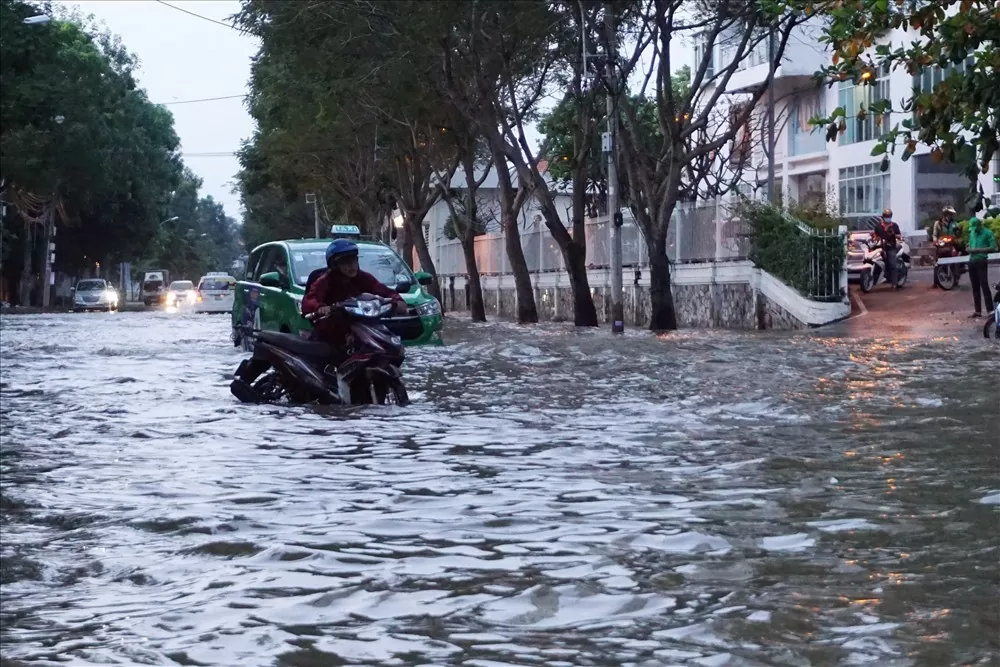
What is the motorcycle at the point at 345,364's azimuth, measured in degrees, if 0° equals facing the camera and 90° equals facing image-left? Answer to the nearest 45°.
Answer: approximately 315°

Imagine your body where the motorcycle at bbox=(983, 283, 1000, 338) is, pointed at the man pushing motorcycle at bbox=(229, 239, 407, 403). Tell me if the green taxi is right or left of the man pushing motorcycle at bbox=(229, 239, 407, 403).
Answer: right

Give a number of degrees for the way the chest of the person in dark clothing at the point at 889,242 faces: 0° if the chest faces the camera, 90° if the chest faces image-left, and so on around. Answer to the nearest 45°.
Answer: approximately 0°

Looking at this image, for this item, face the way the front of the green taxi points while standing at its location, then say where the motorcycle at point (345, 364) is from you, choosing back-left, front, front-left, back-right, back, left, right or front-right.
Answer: front-right

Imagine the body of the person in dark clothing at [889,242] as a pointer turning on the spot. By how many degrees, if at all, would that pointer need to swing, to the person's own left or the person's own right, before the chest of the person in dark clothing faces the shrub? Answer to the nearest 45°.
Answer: approximately 45° to the person's own right

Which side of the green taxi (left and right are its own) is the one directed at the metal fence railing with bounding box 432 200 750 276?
left

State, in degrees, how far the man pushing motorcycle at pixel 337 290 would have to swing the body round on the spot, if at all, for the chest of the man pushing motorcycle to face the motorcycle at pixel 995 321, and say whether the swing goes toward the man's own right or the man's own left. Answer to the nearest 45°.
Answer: approximately 90° to the man's own left

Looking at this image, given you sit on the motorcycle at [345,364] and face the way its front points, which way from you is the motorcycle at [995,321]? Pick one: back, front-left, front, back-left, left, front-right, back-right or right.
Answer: left

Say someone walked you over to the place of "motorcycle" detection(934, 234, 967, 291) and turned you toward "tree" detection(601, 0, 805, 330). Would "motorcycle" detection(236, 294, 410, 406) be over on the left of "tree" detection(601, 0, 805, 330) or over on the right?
left

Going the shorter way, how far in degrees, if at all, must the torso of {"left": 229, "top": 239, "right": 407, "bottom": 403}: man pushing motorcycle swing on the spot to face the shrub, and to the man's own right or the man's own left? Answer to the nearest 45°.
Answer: approximately 90° to the man's own left
